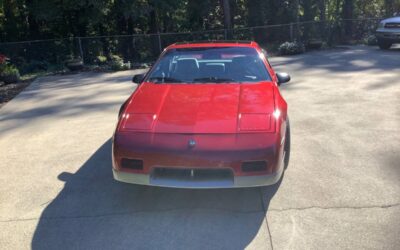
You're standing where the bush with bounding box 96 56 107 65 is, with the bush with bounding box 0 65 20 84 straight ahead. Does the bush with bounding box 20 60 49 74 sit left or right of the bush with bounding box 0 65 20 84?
right

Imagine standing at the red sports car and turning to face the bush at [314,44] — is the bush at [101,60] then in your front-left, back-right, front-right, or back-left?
front-left

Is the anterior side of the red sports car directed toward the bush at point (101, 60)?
no

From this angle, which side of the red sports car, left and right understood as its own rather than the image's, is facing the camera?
front

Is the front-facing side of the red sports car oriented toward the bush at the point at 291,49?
no

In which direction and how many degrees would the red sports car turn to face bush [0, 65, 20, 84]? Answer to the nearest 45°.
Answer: approximately 135° to its right

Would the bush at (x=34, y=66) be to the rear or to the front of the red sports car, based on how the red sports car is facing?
to the rear
